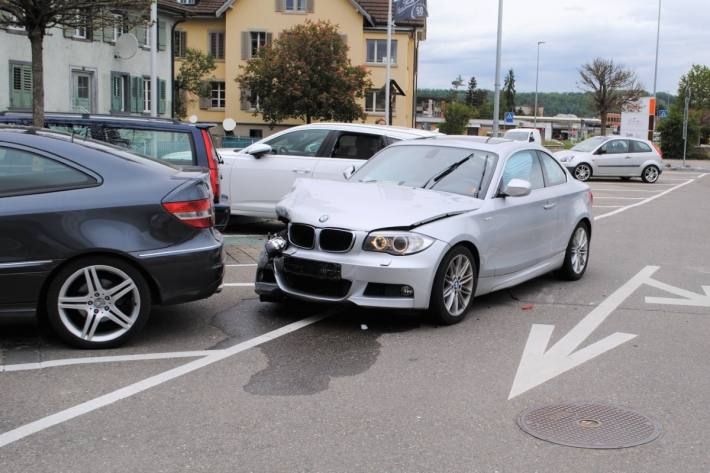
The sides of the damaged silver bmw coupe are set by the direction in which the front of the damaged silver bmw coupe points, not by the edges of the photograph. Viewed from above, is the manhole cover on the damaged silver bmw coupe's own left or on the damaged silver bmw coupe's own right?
on the damaged silver bmw coupe's own left

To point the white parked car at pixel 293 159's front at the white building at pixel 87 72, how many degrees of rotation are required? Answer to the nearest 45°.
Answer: approximately 90° to its right

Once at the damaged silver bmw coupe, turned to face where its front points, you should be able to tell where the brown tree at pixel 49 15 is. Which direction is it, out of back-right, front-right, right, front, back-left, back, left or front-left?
right

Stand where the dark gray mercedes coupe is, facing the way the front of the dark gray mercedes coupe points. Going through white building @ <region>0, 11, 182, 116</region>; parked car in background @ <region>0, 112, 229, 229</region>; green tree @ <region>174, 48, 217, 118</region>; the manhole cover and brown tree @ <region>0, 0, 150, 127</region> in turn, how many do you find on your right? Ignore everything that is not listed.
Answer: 4

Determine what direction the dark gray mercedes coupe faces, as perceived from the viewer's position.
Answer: facing to the left of the viewer

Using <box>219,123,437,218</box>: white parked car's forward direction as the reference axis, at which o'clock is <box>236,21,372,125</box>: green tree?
The green tree is roughly at 3 o'clock from the white parked car.

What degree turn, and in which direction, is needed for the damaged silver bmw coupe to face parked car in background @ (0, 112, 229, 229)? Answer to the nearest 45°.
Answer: approximately 90° to its right

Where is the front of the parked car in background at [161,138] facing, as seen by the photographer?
facing to the left of the viewer

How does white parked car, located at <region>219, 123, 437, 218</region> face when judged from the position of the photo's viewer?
facing to the left of the viewer

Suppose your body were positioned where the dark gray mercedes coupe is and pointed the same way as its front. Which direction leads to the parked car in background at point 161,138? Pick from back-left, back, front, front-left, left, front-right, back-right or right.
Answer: right
